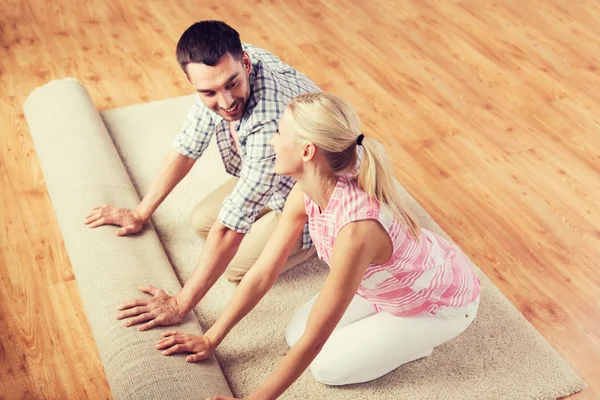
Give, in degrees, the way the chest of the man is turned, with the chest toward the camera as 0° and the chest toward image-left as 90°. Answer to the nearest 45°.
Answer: approximately 45°

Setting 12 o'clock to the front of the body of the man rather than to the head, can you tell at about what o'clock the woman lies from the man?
The woman is roughly at 9 o'clock from the man.

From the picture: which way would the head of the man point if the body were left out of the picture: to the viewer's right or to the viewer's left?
to the viewer's right
